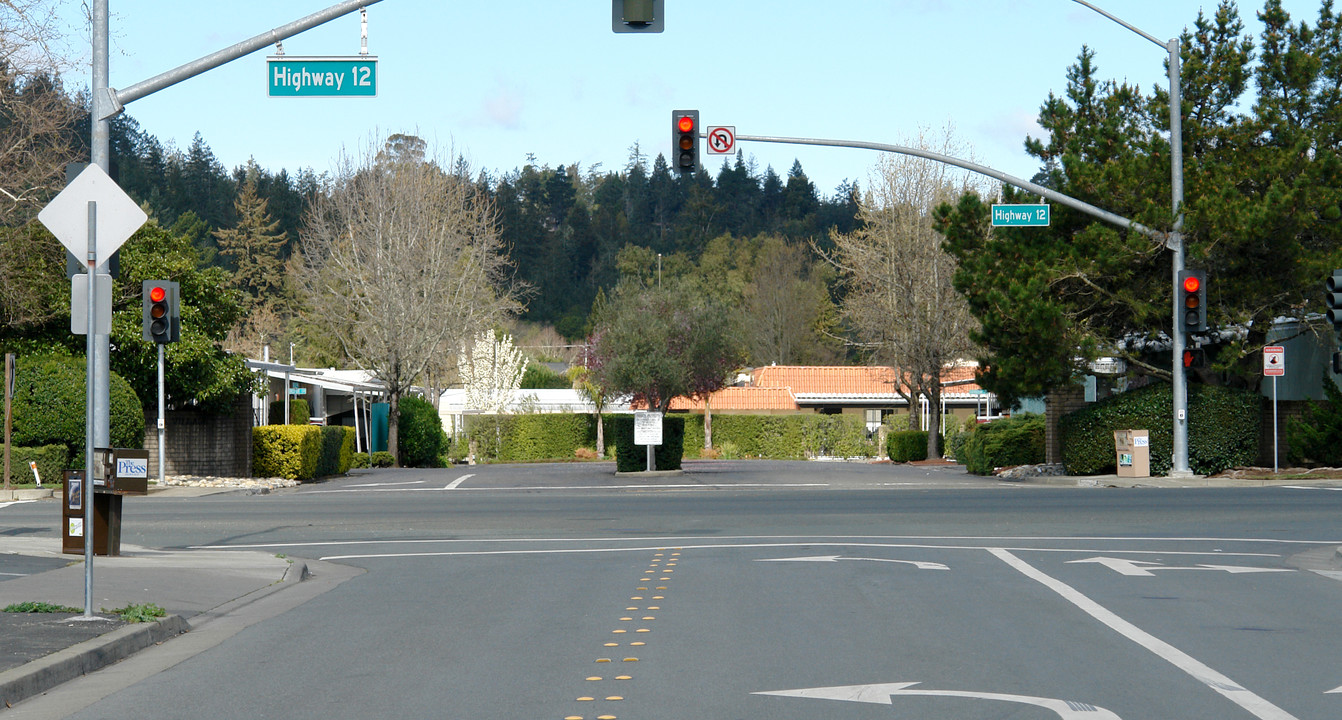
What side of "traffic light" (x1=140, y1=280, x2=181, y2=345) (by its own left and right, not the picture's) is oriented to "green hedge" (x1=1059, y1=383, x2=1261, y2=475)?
left

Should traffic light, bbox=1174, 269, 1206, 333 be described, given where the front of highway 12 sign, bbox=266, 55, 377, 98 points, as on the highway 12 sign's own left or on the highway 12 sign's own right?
on the highway 12 sign's own left

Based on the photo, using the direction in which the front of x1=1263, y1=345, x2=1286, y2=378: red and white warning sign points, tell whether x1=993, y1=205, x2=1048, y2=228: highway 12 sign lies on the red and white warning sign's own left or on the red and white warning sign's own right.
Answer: on the red and white warning sign's own right

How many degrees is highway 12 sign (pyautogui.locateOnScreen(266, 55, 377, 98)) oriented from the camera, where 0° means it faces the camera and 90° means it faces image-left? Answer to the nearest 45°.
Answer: approximately 0°

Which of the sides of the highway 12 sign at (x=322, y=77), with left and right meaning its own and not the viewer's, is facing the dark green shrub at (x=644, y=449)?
back

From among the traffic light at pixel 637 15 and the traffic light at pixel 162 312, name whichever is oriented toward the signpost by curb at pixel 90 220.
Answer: the traffic light at pixel 162 312
